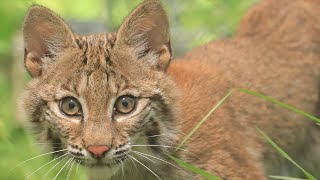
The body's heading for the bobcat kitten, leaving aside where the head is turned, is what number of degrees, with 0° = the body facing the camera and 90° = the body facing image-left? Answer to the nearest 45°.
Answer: approximately 45°
